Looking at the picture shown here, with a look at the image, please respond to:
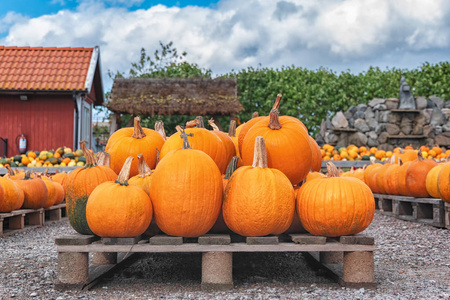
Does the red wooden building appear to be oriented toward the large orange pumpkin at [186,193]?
no

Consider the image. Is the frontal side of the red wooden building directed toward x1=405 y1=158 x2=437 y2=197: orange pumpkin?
no

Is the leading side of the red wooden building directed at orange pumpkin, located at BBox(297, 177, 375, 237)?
no

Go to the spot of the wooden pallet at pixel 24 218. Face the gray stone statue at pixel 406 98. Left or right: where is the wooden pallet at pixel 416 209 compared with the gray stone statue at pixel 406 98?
right

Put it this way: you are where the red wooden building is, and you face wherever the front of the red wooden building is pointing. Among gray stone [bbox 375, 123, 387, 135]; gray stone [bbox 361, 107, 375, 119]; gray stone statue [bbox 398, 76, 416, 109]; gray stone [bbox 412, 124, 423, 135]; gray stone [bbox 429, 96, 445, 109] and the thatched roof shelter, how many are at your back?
0
